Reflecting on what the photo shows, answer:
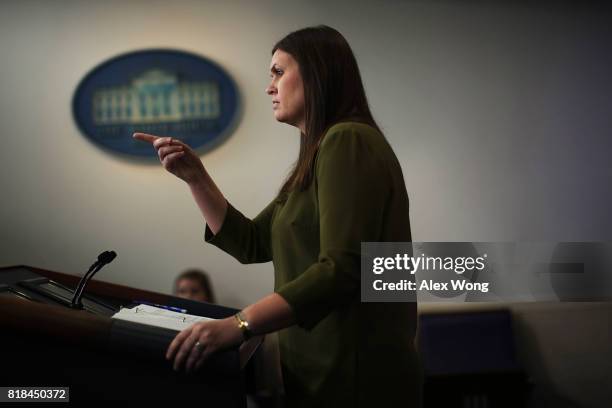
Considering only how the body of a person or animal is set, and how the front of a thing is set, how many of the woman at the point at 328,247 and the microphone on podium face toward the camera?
0

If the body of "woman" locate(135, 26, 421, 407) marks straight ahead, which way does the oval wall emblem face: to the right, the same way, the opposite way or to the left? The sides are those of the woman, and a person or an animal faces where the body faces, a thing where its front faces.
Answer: to the left

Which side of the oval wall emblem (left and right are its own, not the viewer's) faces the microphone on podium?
front

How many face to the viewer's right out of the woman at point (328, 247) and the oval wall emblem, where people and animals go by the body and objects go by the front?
0

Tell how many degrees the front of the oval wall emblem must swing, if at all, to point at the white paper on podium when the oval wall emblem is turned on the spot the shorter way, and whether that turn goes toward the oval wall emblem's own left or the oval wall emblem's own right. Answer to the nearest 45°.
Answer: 0° — it already faces it

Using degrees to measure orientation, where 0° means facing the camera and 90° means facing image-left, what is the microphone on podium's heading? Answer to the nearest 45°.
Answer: approximately 270°

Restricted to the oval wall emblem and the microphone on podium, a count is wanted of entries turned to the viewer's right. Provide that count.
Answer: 1

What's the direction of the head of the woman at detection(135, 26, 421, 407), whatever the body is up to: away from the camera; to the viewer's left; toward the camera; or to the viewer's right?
to the viewer's left

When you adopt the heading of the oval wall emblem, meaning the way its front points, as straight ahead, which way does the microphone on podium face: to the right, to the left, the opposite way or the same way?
to the left

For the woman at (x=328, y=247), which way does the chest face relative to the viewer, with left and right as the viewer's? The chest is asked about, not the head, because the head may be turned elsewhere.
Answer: facing to the left of the viewer
